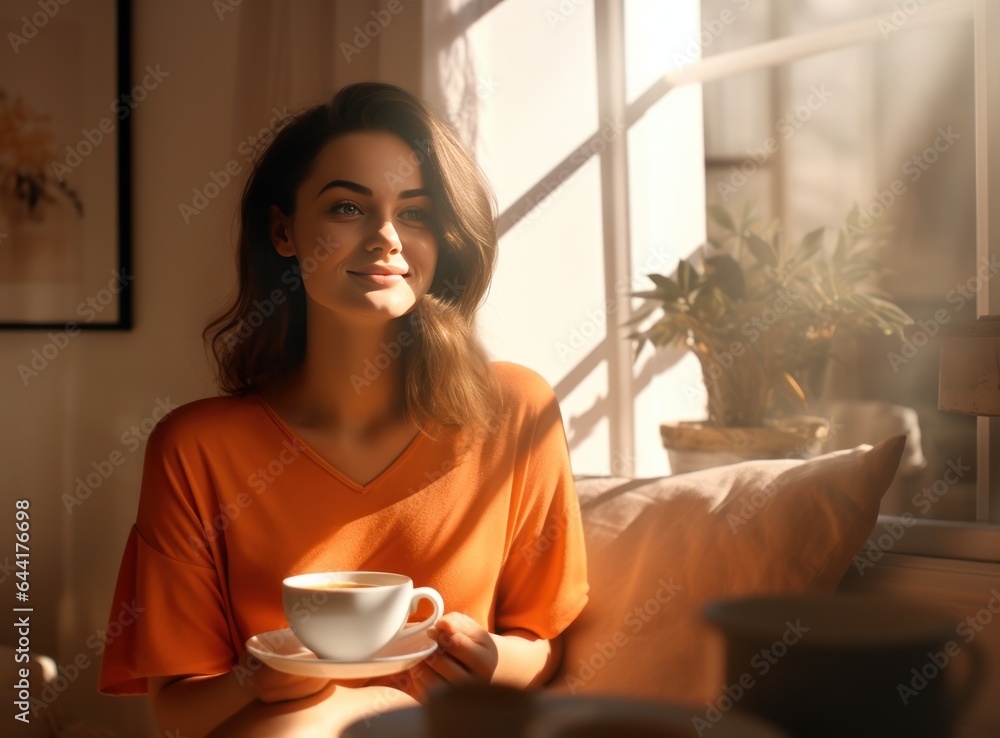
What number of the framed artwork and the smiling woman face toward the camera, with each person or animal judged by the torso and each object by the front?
2

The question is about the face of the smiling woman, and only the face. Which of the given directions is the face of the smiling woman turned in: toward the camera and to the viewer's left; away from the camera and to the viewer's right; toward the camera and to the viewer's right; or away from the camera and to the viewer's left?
toward the camera and to the viewer's right

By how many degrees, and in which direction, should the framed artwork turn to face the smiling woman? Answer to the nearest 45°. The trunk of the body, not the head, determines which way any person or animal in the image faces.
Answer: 0° — it already faces them

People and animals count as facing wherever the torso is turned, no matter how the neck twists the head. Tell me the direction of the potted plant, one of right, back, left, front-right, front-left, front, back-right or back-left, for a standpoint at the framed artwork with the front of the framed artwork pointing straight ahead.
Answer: front-left

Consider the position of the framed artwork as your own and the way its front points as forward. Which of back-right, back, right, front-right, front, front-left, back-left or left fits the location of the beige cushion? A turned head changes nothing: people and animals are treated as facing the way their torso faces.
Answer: front-left

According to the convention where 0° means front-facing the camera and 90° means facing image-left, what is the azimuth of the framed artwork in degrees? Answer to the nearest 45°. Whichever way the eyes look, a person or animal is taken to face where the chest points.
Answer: approximately 0°

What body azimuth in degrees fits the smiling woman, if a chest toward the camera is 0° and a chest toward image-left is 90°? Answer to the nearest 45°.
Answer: approximately 0°

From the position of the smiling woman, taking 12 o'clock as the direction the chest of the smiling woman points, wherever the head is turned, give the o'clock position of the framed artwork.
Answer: The framed artwork is roughly at 5 o'clock from the smiling woman.
